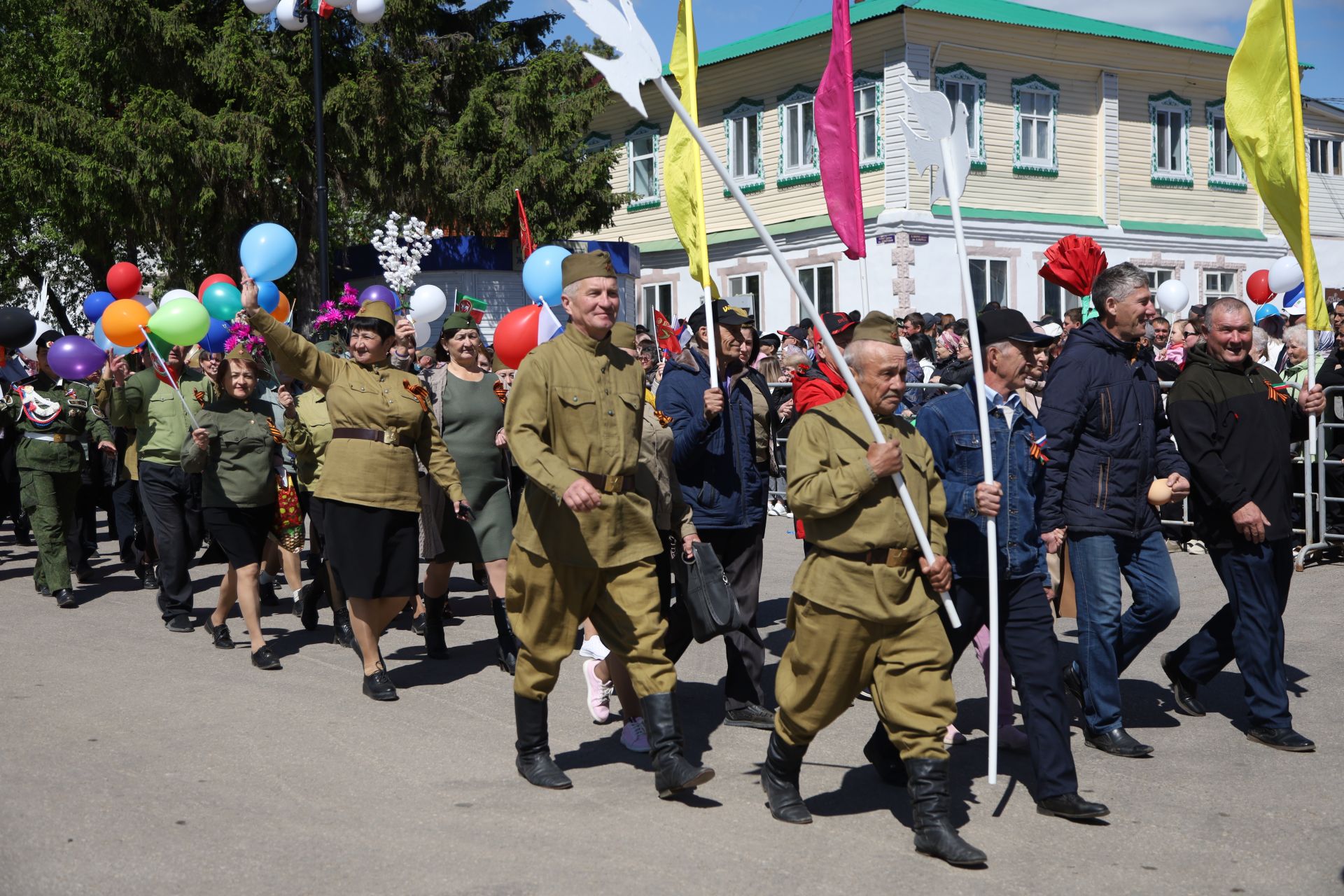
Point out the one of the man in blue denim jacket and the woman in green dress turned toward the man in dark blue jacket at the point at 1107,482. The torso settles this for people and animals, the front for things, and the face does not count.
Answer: the woman in green dress

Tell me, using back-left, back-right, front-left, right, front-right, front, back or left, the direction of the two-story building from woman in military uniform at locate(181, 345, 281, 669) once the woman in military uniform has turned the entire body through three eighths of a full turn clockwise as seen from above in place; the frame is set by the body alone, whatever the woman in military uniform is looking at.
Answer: back-right

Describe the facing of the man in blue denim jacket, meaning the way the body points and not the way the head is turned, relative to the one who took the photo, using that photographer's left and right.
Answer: facing the viewer and to the right of the viewer

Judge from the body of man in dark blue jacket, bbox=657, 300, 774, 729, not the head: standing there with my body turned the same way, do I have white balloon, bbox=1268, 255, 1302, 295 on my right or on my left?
on my left

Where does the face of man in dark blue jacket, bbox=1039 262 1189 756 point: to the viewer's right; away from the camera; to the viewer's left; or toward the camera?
to the viewer's right

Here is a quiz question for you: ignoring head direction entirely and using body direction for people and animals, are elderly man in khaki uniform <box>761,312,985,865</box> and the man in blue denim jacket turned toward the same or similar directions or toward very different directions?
same or similar directions

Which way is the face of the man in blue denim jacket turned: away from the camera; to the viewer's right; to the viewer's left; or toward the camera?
to the viewer's right

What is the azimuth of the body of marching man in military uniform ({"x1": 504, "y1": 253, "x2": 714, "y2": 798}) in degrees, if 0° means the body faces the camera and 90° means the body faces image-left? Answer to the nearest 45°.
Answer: approximately 315°

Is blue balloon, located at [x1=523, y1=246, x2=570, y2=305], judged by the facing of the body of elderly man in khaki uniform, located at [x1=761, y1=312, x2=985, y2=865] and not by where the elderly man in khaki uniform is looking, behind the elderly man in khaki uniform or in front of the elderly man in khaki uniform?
behind

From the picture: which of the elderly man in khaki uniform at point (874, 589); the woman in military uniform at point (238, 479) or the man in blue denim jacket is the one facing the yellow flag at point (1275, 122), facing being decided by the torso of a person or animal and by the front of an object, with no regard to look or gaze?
the woman in military uniform

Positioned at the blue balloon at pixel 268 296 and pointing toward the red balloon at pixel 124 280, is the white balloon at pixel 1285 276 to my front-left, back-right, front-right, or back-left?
back-right

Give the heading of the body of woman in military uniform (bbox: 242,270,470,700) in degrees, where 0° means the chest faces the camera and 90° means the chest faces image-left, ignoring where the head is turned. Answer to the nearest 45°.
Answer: approximately 315°

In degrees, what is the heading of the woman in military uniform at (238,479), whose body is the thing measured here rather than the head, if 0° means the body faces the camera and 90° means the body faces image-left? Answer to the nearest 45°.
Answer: approximately 315°
